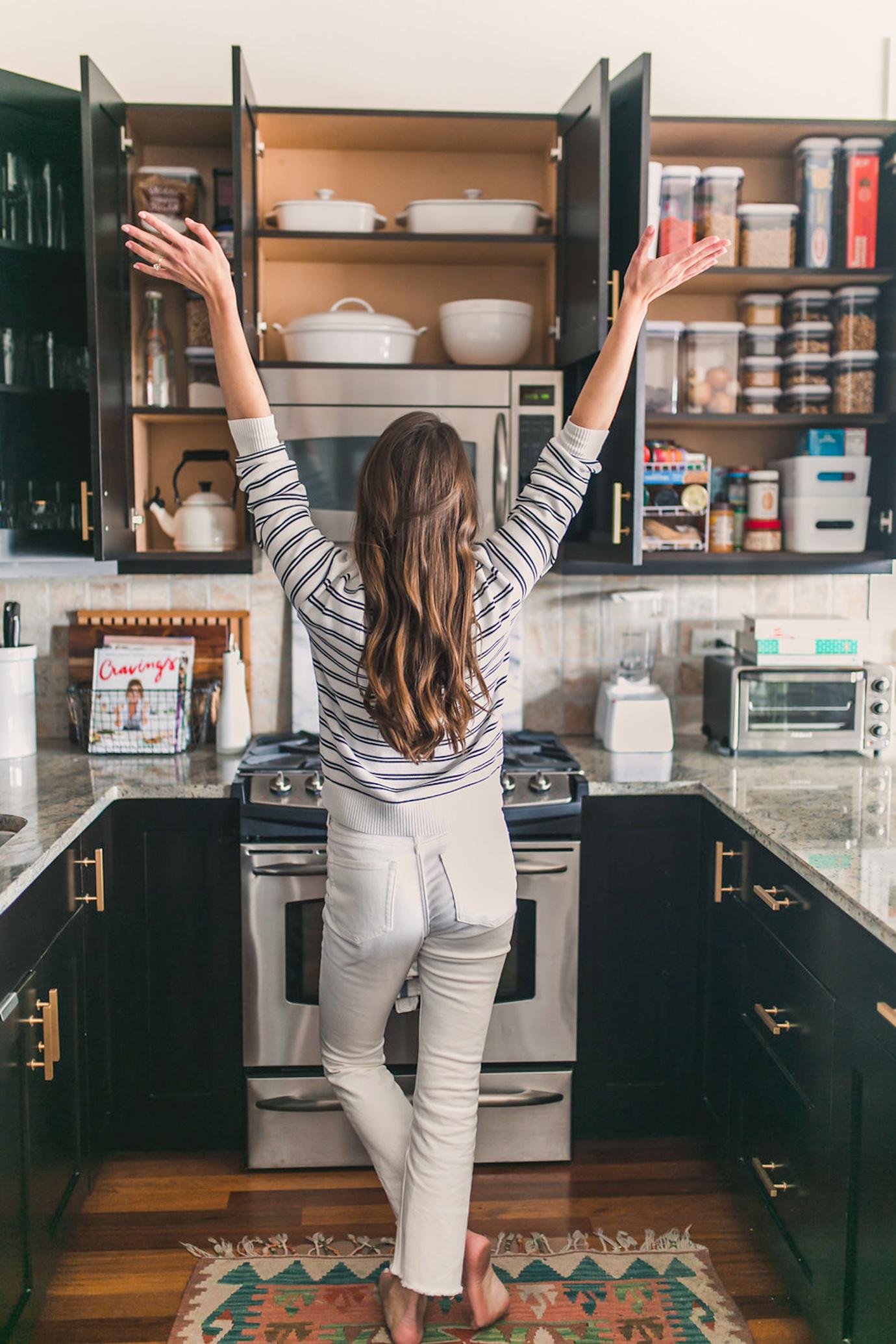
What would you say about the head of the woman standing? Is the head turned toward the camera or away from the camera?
away from the camera

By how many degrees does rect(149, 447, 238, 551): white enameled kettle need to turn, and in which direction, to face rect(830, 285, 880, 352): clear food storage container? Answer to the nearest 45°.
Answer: approximately 180°

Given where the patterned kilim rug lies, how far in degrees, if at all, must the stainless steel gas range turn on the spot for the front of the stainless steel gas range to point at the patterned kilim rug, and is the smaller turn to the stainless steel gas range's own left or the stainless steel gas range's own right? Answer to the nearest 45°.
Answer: approximately 45° to the stainless steel gas range's own left

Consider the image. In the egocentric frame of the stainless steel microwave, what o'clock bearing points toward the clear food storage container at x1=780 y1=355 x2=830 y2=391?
The clear food storage container is roughly at 9 o'clock from the stainless steel microwave.

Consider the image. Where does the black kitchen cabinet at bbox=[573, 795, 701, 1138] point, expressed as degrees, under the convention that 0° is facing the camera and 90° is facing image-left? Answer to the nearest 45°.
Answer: approximately 0°

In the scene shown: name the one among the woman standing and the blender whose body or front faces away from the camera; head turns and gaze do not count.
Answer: the woman standing

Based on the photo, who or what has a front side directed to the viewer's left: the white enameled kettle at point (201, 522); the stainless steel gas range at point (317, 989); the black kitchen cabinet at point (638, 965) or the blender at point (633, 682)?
the white enameled kettle

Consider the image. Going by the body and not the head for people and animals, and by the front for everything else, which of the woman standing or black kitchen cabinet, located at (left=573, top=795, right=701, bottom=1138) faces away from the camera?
the woman standing
